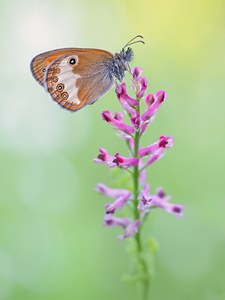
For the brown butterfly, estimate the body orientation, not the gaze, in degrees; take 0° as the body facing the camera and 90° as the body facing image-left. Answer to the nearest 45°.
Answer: approximately 270°
